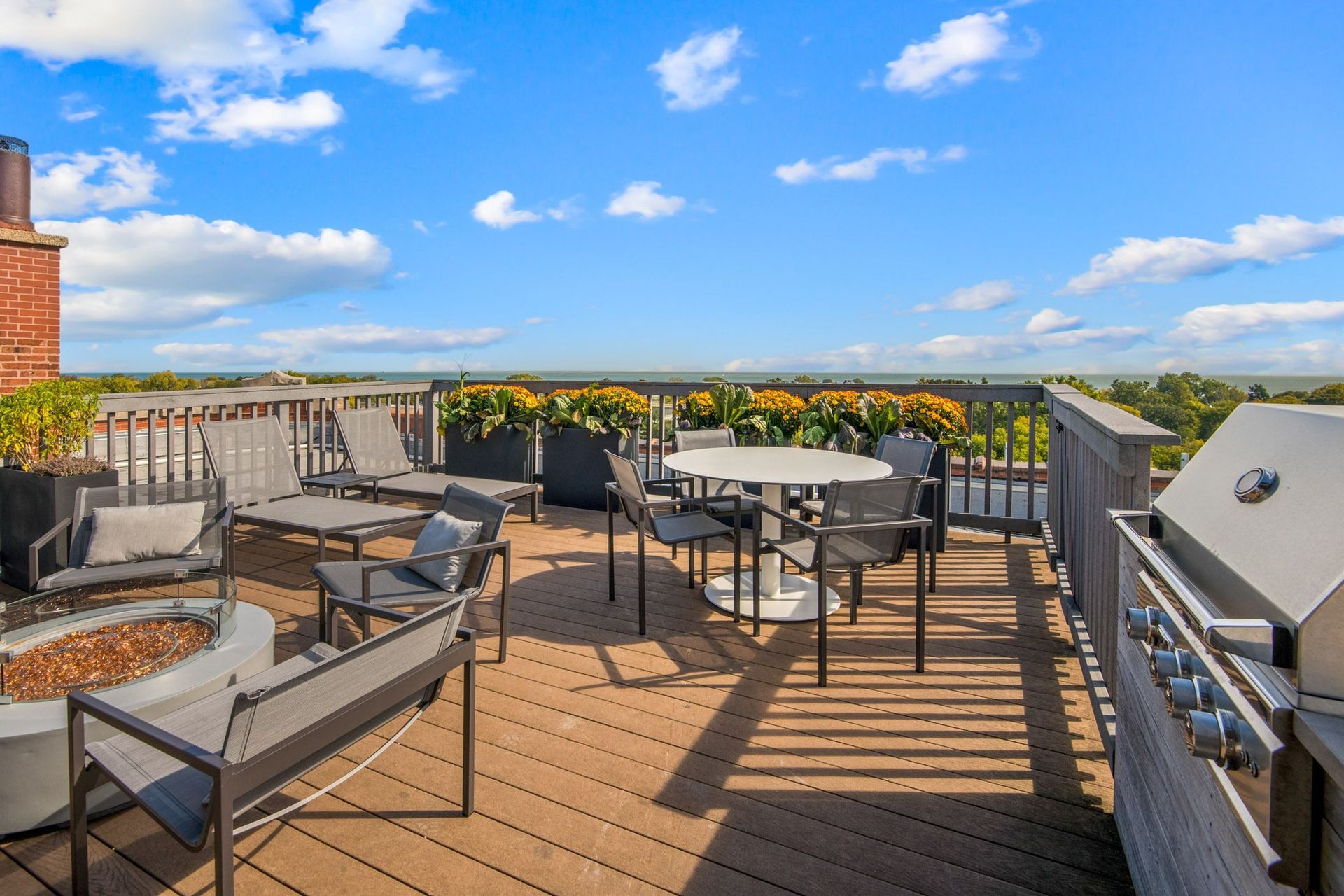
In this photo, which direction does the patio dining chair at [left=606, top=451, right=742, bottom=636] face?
to the viewer's right

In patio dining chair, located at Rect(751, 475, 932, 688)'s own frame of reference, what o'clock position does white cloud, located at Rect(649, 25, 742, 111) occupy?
The white cloud is roughly at 1 o'clock from the patio dining chair.

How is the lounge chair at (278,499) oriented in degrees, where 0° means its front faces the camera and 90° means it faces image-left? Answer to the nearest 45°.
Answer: approximately 315°

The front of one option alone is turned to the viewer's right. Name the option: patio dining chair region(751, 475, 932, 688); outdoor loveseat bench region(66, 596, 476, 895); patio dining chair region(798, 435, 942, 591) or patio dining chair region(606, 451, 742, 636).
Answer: patio dining chair region(606, 451, 742, 636)

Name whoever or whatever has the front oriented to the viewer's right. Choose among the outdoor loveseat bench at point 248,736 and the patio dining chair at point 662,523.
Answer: the patio dining chair

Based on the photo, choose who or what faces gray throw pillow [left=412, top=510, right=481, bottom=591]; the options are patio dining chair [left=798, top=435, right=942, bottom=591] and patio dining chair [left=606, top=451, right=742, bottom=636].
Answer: patio dining chair [left=798, top=435, right=942, bottom=591]

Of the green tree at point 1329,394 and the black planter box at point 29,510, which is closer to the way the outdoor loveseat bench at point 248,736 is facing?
the black planter box

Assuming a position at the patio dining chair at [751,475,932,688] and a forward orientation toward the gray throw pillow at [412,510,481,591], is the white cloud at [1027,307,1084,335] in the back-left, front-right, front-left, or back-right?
back-right
